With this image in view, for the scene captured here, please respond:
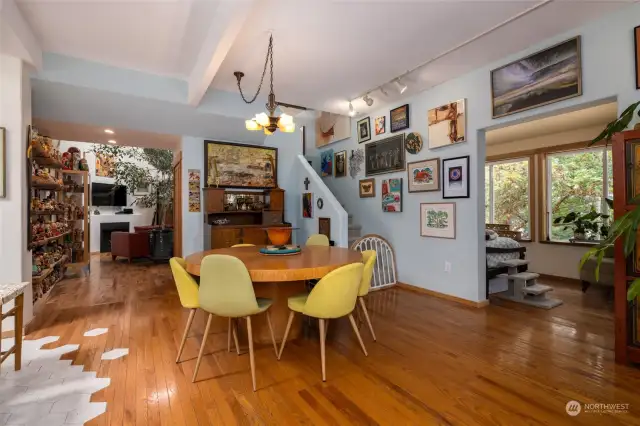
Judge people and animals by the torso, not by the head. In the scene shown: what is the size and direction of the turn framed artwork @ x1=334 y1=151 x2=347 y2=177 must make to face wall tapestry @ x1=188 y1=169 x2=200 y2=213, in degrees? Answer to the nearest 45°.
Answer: approximately 45° to its right

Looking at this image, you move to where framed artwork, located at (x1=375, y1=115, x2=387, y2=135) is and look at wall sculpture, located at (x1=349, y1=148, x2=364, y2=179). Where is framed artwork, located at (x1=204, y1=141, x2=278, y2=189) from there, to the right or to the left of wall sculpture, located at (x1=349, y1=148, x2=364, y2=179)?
left

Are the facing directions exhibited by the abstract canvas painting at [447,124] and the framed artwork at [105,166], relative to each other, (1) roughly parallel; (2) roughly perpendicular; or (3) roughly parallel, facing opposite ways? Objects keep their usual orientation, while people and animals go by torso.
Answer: roughly perpendicular

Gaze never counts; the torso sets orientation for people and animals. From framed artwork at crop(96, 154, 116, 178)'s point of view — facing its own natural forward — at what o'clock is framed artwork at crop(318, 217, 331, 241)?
framed artwork at crop(318, 217, 331, 241) is roughly at 11 o'clock from framed artwork at crop(96, 154, 116, 178).

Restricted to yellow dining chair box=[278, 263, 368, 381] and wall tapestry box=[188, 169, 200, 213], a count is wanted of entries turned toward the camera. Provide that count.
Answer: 1

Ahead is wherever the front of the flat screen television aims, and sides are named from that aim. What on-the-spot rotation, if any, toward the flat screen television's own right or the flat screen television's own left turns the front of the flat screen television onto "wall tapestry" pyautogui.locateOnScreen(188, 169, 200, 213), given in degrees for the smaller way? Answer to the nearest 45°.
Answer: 0° — it already faces it
